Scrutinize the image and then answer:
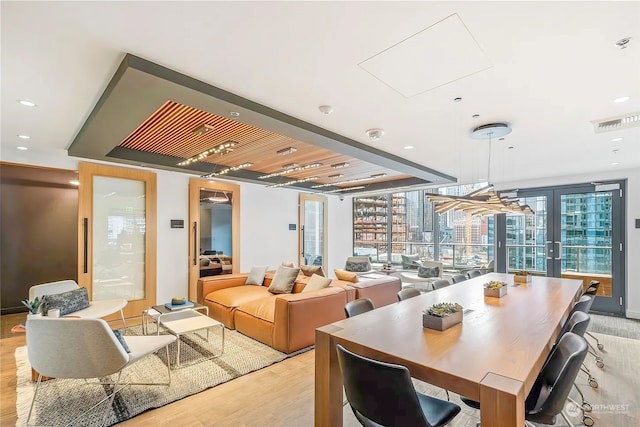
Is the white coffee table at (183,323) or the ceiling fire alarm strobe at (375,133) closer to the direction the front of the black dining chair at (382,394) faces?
the ceiling fire alarm strobe

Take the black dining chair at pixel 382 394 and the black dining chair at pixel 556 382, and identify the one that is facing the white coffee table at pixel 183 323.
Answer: the black dining chair at pixel 556 382

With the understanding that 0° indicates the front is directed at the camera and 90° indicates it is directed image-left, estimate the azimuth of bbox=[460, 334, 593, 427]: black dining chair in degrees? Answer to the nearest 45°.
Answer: approximately 90°

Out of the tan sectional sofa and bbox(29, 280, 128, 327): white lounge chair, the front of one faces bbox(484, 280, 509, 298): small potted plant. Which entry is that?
the white lounge chair

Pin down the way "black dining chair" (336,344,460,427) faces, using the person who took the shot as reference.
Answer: facing away from the viewer and to the right of the viewer

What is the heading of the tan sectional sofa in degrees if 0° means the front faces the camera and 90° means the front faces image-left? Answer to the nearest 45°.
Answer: approximately 45°

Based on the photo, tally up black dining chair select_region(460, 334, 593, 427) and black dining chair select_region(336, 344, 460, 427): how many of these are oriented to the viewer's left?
1

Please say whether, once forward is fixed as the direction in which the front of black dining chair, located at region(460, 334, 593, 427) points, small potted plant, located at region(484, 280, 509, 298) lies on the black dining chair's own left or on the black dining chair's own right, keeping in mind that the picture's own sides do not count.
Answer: on the black dining chair's own right
